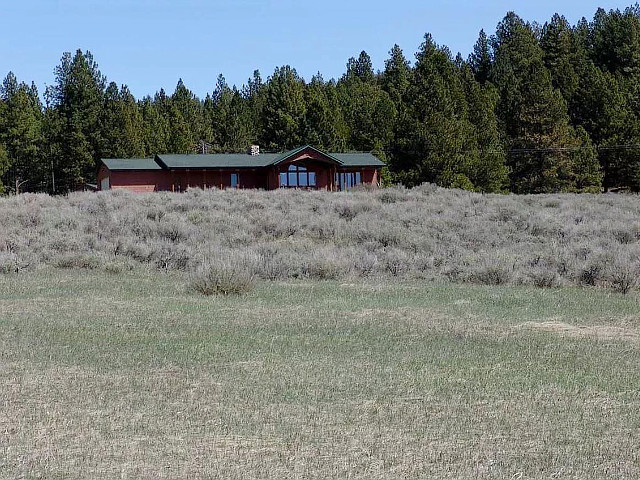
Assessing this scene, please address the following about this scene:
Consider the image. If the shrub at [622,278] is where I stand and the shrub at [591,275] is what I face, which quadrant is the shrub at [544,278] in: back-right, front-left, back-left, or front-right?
front-left

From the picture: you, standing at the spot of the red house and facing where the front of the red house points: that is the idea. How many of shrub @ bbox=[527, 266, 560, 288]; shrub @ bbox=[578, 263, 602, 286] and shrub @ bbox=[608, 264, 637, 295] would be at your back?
0

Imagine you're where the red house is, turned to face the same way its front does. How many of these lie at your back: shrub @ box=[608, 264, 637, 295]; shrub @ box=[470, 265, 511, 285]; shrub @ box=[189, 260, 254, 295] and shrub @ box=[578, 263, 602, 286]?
0

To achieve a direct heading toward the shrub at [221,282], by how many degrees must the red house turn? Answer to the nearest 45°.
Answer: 0° — it already faces it

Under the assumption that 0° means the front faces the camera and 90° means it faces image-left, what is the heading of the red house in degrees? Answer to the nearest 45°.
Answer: approximately 0°

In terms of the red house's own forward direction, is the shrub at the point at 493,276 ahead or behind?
ahead

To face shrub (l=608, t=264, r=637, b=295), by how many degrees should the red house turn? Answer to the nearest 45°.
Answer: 0° — it already faces it

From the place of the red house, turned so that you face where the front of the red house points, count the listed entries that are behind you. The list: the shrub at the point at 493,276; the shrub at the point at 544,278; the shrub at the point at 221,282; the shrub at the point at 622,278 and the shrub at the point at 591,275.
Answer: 0

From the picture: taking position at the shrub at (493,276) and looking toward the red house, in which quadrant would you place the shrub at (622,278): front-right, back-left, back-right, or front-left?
back-right

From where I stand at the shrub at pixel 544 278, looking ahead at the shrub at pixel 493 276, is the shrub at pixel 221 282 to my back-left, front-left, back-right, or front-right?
front-left

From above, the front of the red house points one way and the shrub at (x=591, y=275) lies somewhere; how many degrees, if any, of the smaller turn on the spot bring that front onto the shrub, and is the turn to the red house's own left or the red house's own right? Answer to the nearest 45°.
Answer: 0° — it already faces it

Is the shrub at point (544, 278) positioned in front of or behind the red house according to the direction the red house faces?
in front
